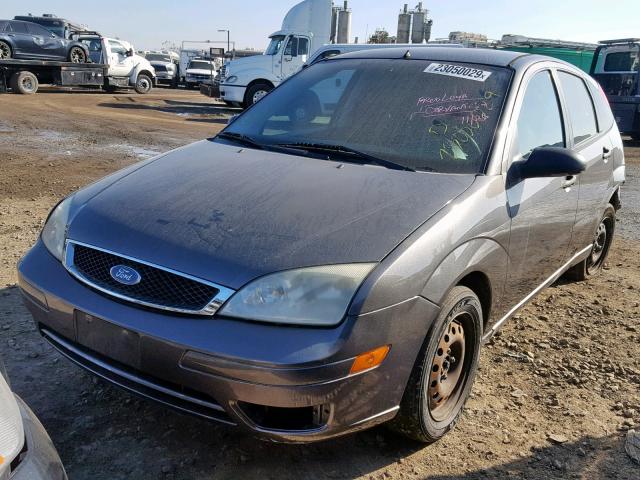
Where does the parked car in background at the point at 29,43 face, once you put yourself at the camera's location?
facing to the right of the viewer

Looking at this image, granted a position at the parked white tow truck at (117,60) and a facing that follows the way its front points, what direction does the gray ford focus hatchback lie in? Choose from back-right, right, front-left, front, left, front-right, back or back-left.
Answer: right

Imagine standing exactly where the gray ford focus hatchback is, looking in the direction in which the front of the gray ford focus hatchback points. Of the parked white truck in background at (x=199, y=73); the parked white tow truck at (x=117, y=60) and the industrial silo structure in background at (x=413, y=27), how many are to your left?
0

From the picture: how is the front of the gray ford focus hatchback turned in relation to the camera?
facing the viewer and to the left of the viewer

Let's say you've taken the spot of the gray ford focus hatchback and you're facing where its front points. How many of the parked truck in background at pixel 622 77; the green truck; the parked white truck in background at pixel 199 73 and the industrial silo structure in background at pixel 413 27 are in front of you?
0

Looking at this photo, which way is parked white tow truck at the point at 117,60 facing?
to the viewer's right

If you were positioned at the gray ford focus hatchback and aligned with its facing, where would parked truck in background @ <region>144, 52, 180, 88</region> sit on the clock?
The parked truck in background is roughly at 4 o'clock from the gray ford focus hatchback.
